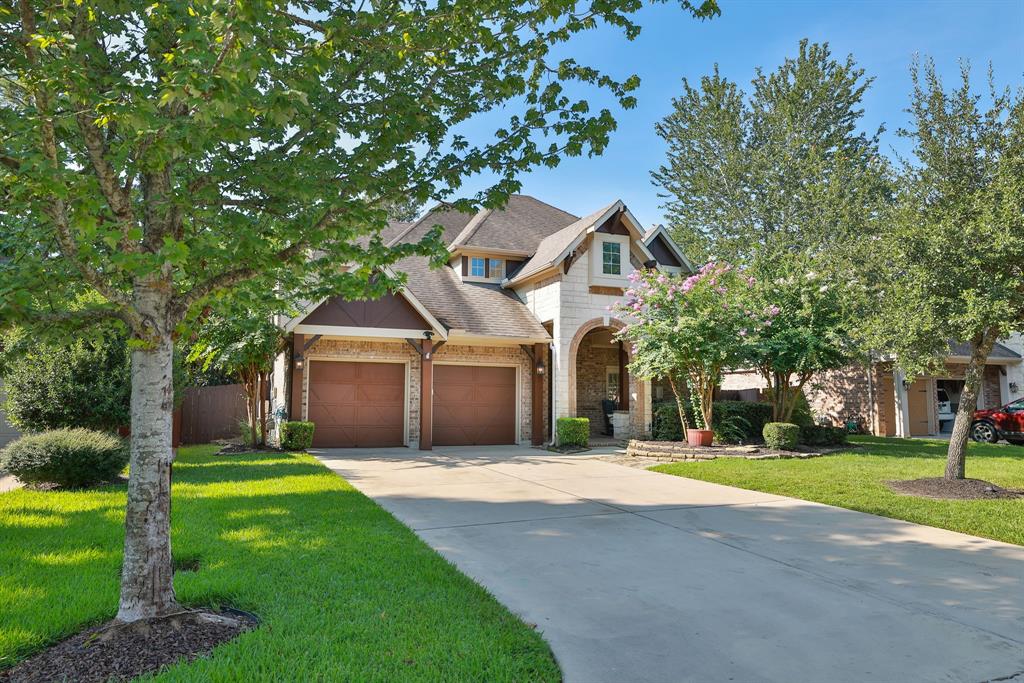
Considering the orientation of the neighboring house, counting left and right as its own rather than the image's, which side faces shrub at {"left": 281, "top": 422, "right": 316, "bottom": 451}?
right

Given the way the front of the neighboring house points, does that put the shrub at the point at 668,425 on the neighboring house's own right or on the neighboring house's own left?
on the neighboring house's own right

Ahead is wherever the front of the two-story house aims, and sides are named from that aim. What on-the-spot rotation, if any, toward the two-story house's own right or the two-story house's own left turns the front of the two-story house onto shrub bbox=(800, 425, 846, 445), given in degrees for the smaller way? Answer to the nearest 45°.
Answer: approximately 90° to the two-story house's own left

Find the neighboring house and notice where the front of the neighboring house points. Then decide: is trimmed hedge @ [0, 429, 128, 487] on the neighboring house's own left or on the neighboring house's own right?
on the neighboring house's own right

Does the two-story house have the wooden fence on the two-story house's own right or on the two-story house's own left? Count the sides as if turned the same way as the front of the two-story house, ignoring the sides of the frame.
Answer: on the two-story house's own right

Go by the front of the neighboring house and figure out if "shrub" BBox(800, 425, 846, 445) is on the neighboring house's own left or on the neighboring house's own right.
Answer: on the neighboring house's own right

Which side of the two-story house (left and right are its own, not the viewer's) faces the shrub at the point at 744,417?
left

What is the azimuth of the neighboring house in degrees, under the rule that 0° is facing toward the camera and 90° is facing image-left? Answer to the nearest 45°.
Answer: approximately 315°

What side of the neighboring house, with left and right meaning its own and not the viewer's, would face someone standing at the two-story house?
right

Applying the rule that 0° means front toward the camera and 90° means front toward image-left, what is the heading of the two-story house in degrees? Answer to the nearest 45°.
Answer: approximately 0°

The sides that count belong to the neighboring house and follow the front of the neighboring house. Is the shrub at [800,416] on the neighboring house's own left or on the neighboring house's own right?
on the neighboring house's own right

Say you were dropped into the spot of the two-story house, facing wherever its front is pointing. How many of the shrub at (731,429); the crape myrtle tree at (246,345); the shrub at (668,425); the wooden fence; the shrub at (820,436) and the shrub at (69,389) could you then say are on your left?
3
